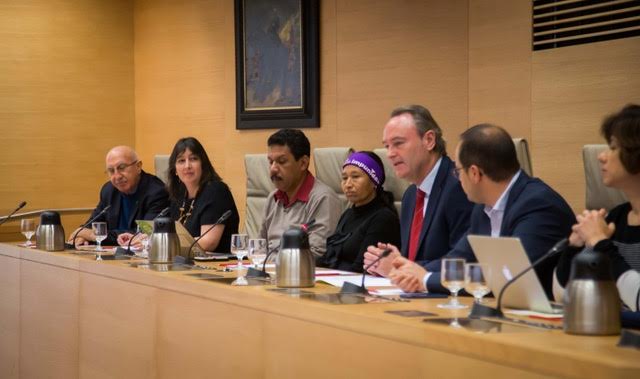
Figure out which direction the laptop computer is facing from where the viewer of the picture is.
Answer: facing away from the viewer and to the right of the viewer

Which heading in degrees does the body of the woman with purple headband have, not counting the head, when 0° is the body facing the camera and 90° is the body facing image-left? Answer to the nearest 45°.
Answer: approximately 45°

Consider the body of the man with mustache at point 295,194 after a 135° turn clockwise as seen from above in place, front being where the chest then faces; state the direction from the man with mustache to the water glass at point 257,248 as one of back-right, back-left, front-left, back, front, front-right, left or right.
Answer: back

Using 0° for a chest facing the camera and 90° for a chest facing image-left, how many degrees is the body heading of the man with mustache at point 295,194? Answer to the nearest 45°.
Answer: approximately 45°

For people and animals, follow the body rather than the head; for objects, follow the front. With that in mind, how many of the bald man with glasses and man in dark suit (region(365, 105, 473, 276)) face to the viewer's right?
0

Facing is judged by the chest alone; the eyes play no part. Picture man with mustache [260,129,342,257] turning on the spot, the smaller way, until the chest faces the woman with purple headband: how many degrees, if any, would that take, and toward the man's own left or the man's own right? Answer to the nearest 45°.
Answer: approximately 90° to the man's own left

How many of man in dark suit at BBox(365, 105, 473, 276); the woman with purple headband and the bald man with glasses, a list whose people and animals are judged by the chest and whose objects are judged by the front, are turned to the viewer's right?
0

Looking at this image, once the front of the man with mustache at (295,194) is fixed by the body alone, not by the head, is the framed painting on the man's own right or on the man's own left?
on the man's own right

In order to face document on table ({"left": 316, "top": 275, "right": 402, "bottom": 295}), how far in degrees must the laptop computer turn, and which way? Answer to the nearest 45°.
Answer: approximately 90° to its left

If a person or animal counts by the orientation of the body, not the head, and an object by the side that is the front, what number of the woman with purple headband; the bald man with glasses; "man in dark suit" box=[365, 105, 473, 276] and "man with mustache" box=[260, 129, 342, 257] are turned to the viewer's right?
0
